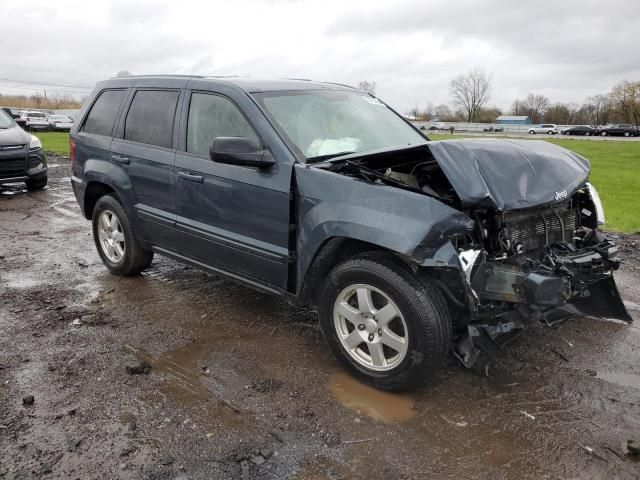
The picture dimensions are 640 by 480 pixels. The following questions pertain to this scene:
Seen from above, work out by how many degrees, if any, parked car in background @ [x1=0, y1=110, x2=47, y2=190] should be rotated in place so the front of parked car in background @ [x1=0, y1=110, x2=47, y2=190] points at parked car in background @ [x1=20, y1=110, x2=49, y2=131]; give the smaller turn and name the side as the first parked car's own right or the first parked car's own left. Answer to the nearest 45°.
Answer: approximately 135° to the first parked car's own left

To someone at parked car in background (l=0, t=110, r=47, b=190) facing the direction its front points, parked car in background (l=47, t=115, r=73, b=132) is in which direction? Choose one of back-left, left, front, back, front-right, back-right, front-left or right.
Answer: back-left

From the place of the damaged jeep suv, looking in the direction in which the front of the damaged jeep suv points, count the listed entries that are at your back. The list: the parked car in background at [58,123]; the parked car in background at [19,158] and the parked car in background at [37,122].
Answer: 3

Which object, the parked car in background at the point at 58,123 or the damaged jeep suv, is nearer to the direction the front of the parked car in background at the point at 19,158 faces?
the damaged jeep suv

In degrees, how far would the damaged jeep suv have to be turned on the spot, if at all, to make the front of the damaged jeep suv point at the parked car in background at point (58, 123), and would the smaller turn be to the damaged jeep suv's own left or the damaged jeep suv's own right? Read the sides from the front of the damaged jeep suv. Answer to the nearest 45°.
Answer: approximately 180°

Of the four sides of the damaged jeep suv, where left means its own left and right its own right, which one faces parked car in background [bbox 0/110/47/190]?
back

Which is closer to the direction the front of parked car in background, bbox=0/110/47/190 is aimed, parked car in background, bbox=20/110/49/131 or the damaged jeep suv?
the damaged jeep suv

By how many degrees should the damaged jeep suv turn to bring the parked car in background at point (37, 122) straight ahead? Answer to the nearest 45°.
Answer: approximately 180°

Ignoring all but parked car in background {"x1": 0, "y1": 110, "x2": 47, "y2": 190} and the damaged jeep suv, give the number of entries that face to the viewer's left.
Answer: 0

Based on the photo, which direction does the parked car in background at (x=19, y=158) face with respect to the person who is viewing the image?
facing the viewer and to the right of the viewer
